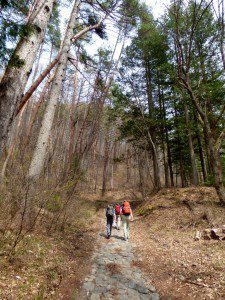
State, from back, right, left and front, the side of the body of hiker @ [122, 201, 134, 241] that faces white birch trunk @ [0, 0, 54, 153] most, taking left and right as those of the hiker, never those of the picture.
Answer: back

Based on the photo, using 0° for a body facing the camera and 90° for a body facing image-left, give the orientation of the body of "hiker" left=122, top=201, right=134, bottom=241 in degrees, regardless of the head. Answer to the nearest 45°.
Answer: approximately 180°

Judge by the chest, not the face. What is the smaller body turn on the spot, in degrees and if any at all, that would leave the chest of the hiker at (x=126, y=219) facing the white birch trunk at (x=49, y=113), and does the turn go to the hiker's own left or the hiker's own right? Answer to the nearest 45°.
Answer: approximately 135° to the hiker's own left
